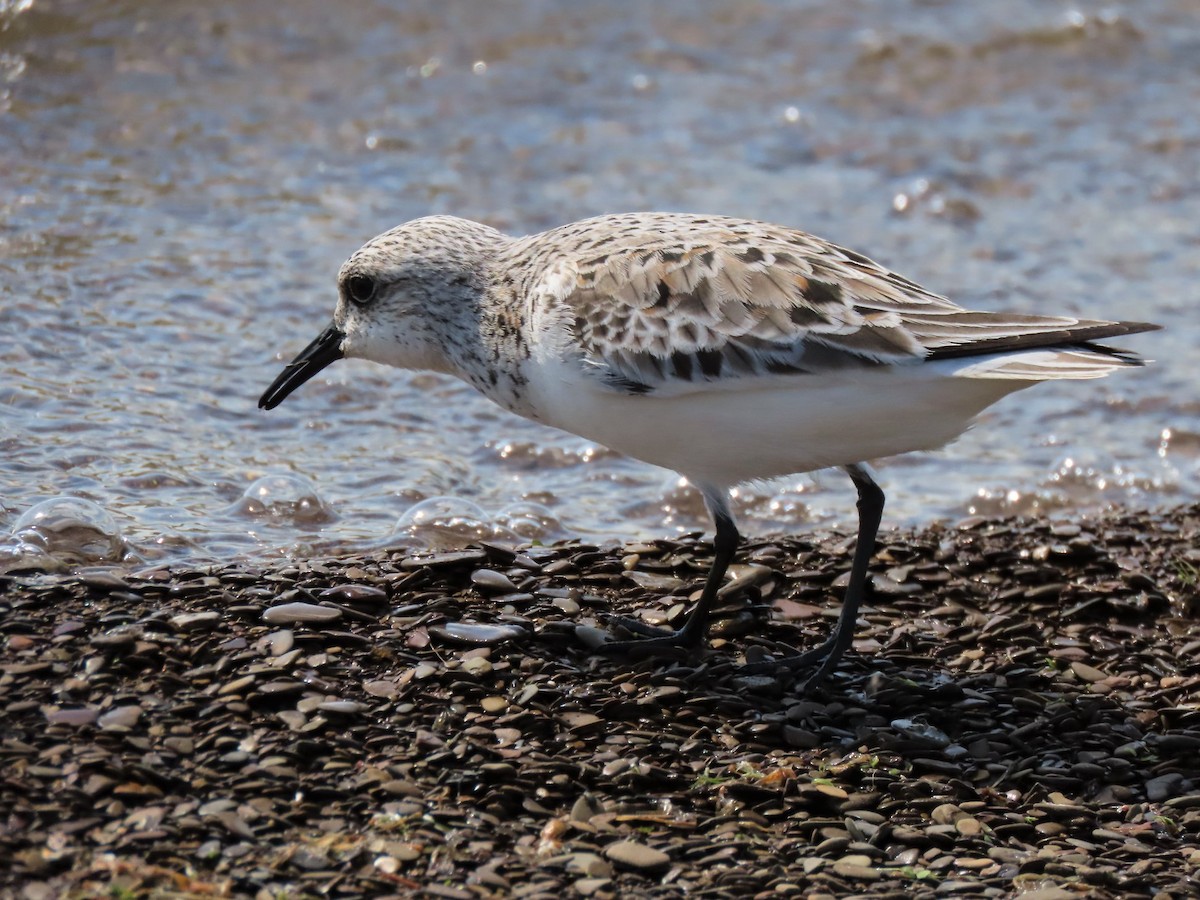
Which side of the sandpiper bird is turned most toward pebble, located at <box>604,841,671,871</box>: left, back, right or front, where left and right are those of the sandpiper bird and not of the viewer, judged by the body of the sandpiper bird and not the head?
left

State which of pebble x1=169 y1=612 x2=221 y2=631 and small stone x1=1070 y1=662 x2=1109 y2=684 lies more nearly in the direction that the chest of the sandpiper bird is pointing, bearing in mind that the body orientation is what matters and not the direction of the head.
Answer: the pebble

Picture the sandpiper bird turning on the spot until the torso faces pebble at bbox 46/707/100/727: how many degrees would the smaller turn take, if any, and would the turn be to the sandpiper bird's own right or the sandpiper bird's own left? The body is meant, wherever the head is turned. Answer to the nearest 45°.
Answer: approximately 45° to the sandpiper bird's own left

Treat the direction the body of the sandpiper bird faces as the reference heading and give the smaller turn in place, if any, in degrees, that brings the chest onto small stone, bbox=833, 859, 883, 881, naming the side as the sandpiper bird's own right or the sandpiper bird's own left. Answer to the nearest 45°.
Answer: approximately 90° to the sandpiper bird's own left

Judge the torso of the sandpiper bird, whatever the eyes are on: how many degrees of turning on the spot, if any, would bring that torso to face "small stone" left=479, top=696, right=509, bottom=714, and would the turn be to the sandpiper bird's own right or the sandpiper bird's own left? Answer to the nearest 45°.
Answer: approximately 45° to the sandpiper bird's own left

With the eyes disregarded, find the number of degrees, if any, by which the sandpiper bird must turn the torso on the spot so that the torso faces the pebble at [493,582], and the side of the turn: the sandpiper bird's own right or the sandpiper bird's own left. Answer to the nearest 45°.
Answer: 0° — it already faces it

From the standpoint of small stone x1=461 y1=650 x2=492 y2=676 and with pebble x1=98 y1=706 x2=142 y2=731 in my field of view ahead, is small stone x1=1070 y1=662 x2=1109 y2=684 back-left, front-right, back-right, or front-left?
back-left

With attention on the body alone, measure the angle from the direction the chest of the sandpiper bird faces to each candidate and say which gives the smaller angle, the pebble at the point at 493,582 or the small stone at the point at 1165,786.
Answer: the pebble

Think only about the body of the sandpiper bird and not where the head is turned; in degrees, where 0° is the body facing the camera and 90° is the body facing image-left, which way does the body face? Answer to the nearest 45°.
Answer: approximately 90°

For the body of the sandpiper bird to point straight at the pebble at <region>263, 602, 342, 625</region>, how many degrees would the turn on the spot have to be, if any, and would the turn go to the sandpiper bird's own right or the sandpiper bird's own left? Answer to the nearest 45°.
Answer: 0° — it already faces it

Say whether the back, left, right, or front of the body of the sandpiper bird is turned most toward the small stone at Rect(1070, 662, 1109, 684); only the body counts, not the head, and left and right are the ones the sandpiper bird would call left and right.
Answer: back

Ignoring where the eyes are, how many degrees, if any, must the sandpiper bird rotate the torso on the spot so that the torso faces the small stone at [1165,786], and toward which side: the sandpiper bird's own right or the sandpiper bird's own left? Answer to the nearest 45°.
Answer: approximately 135° to the sandpiper bird's own left

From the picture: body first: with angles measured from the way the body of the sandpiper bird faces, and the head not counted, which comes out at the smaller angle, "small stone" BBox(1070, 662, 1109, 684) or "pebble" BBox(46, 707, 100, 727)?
the pebble
